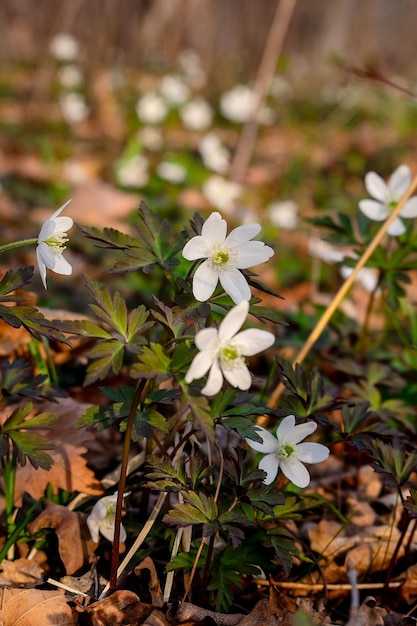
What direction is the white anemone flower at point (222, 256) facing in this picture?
toward the camera

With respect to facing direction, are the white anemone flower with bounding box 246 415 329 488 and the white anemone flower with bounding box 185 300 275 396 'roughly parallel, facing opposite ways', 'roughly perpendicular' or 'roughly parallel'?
roughly parallel

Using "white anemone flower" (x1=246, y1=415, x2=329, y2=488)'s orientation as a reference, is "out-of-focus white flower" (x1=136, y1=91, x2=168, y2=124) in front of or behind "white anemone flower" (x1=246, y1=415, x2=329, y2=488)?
behind

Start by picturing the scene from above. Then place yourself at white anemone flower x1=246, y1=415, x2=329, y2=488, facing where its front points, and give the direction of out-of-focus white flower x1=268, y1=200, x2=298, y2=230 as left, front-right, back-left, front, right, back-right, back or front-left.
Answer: back

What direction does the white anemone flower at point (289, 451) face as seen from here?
toward the camera

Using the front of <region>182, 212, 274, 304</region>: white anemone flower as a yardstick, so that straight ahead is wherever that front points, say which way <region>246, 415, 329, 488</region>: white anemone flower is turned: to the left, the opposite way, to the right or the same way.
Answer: the same way

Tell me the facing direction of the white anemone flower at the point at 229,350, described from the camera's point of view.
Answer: facing the viewer
